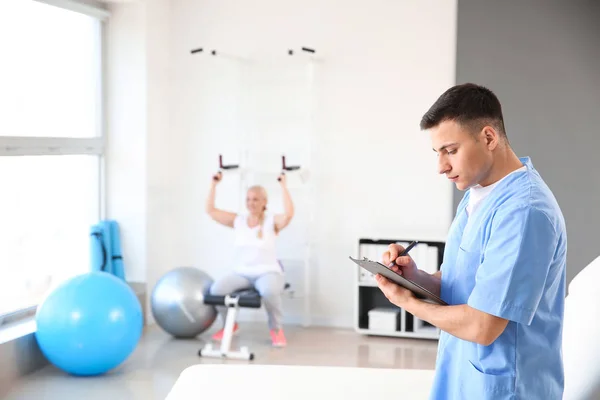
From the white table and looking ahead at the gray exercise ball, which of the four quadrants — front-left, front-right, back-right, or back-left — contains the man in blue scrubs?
back-right

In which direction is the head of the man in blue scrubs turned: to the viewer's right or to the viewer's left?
to the viewer's left

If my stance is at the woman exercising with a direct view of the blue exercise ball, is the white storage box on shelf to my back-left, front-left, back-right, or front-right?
back-left

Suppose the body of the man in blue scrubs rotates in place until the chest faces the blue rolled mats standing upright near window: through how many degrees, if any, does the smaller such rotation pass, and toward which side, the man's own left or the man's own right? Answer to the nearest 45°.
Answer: approximately 45° to the man's own right

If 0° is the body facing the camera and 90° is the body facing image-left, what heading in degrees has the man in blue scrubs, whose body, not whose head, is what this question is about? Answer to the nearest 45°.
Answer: approximately 90°

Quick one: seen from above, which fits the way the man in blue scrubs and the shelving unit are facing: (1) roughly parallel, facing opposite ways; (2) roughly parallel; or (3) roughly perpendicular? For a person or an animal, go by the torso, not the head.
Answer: roughly perpendicular

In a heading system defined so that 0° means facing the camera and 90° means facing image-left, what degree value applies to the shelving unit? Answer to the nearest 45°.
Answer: approximately 0°

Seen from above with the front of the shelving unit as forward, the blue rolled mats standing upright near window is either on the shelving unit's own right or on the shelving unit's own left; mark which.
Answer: on the shelving unit's own right

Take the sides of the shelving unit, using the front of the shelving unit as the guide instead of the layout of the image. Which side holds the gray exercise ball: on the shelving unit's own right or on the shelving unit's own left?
on the shelving unit's own right

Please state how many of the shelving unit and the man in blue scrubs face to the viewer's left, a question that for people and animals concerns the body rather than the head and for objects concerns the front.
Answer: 1
